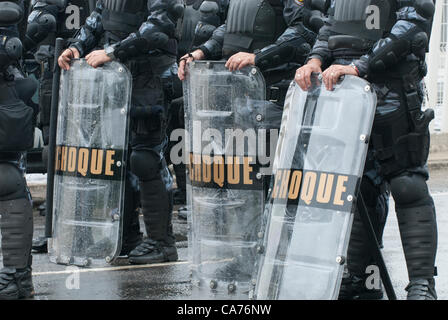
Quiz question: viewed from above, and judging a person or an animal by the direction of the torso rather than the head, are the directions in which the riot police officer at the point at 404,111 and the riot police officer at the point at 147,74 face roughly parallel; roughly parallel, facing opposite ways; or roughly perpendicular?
roughly parallel

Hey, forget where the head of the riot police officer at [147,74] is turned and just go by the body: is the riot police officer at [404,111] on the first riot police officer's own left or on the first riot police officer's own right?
on the first riot police officer's own left

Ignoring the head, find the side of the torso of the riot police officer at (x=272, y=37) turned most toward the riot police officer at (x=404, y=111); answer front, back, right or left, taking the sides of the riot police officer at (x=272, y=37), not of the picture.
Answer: left

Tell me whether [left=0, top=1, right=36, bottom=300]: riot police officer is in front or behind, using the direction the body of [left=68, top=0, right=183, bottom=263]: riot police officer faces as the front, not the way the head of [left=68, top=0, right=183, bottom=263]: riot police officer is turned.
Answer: in front

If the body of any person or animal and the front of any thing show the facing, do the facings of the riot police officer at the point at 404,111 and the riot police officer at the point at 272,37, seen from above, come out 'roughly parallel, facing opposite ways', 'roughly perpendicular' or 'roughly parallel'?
roughly parallel

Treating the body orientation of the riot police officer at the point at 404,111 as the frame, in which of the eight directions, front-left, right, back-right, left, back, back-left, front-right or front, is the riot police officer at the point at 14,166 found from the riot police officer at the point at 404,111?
front-right

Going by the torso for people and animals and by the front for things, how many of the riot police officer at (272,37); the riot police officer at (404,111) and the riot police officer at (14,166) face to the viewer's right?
0

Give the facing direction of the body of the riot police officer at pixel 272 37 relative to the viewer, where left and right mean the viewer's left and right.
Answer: facing the viewer and to the left of the viewer

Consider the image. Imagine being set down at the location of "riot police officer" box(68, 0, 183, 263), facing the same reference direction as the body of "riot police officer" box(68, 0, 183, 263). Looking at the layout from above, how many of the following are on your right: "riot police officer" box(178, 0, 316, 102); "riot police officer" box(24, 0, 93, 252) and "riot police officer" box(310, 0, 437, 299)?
1

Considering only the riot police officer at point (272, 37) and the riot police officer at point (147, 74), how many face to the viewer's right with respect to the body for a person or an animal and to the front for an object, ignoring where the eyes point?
0
